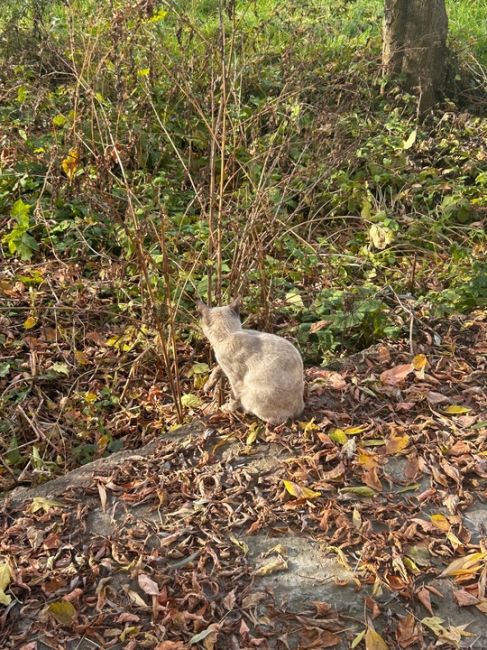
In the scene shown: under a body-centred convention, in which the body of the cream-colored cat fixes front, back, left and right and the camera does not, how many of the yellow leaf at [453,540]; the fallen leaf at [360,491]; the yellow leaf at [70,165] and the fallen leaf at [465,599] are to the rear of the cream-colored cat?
3

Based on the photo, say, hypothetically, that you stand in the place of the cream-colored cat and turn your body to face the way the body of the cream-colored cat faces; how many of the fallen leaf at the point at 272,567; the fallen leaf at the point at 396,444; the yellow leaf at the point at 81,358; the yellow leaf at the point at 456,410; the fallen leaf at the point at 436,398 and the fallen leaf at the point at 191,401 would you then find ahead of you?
2

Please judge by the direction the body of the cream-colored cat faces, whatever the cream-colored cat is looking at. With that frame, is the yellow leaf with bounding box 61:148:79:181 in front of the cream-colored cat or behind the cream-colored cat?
in front

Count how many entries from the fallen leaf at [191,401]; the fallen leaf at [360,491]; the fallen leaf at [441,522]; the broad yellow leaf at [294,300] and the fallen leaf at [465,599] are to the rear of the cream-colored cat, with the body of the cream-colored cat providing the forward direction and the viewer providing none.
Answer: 3

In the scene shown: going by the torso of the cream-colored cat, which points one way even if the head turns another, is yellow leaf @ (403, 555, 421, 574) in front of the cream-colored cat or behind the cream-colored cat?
behind

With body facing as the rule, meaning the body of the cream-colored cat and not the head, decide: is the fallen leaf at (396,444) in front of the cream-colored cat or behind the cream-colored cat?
behind

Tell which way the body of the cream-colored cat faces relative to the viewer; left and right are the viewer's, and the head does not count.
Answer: facing away from the viewer and to the left of the viewer

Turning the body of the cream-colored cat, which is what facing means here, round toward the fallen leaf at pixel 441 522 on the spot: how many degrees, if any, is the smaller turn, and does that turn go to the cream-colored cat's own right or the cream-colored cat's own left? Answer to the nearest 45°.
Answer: approximately 180°

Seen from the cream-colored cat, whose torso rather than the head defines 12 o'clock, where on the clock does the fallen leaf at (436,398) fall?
The fallen leaf is roughly at 4 o'clock from the cream-colored cat.

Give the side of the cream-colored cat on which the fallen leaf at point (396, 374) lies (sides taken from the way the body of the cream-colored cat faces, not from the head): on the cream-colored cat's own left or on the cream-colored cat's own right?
on the cream-colored cat's own right

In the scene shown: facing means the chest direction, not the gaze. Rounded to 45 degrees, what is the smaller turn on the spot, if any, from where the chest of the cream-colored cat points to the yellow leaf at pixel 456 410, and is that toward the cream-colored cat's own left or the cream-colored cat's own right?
approximately 135° to the cream-colored cat's own right

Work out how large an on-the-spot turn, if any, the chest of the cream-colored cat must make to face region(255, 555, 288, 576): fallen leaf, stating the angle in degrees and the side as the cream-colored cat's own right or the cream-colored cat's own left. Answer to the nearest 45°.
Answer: approximately 135° to the cream-colored cat's own left

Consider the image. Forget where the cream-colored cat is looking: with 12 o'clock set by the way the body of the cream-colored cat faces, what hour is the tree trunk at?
The tree trunk is roughly at 2 o'clock from the cream-colored cat.

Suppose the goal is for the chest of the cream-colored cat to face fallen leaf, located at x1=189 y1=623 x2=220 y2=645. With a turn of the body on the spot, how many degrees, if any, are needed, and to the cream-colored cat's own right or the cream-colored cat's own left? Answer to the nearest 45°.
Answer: approximately 135° to the cream-colored cat's own left
